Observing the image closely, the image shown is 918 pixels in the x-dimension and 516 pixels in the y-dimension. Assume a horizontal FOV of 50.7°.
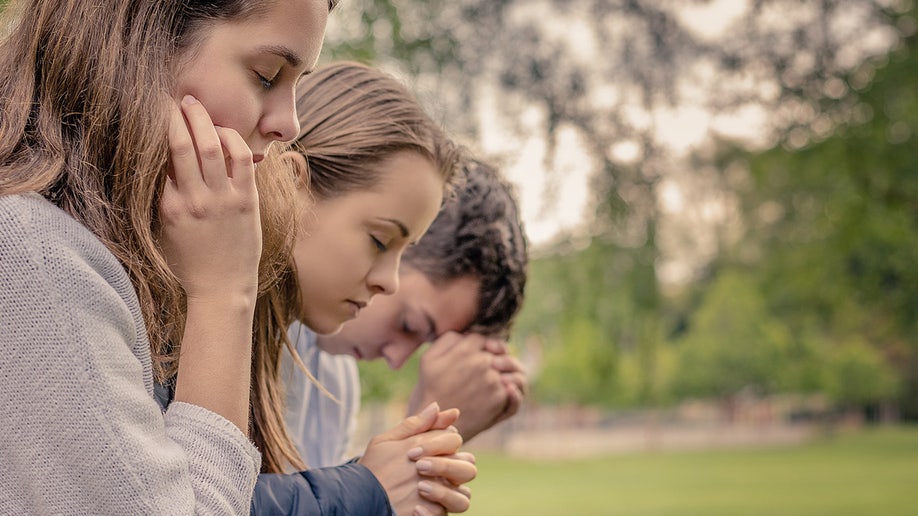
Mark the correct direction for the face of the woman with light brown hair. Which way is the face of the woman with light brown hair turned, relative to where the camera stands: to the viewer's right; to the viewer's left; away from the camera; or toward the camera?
to the viewer's right

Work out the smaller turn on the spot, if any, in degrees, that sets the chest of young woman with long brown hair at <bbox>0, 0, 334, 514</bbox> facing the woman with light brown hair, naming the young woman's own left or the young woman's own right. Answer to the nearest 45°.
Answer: approximately 45° to the young woman's own left

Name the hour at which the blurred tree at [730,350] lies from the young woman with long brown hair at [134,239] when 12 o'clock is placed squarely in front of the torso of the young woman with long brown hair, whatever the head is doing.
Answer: The blurred tree is roughly at 10 o'clock from the young woman with long brown hair.

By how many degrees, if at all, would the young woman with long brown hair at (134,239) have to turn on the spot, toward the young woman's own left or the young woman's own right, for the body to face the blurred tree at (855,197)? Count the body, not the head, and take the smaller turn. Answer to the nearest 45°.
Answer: approximately 45° to the young woman's own left

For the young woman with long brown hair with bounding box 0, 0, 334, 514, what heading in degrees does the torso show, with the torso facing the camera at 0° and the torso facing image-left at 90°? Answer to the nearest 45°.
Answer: approximately 270°

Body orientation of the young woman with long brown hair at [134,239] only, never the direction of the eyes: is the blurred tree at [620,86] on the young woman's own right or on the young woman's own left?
on the young woman's own left
